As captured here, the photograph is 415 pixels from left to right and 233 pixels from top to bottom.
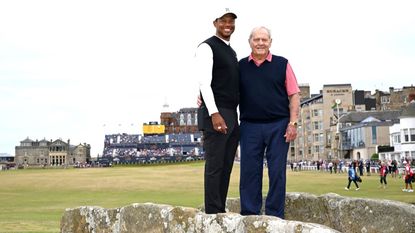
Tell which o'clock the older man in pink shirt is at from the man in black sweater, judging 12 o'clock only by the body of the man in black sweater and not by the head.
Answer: The older man in pink shirt is roughly at 10 o'clock from the man in black sweater.

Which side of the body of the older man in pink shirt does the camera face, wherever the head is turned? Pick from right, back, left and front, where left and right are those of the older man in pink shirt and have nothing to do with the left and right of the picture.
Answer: front

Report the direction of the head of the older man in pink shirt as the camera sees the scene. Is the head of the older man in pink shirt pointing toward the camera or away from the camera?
toward the camera

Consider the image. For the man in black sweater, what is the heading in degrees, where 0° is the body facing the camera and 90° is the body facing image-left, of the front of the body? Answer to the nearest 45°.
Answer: approximately 315°

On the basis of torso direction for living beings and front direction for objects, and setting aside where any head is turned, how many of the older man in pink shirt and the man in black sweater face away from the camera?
0
